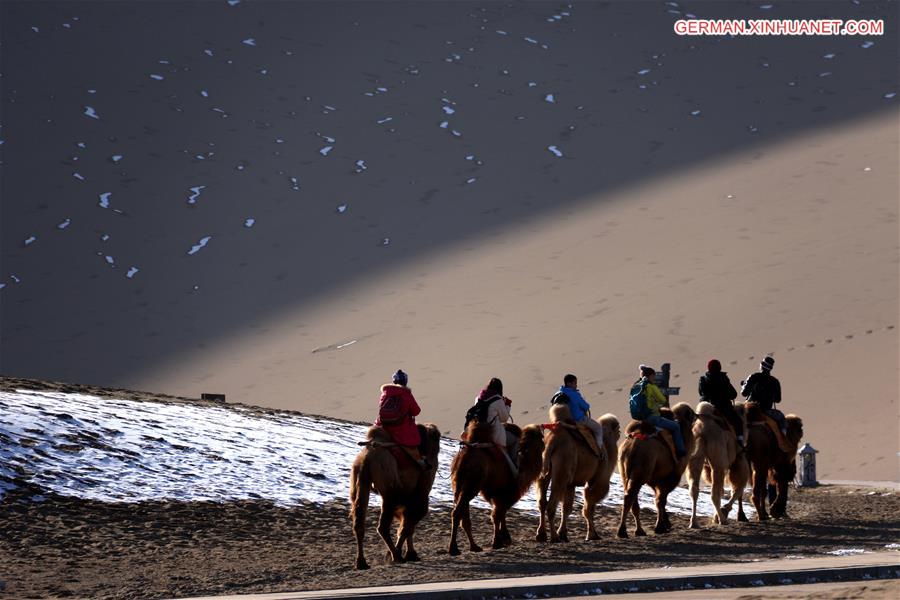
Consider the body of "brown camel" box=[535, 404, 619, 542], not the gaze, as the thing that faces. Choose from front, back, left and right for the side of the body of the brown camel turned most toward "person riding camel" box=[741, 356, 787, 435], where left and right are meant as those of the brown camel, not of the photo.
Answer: front

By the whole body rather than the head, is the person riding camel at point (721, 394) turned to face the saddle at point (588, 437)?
no

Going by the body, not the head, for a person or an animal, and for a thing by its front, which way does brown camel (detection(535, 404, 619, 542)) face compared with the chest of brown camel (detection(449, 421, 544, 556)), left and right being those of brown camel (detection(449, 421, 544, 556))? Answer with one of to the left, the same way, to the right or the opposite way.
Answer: the same way

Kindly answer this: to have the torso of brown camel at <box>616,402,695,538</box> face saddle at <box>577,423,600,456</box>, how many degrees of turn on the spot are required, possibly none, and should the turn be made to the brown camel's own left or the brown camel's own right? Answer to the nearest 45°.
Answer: approximately 180°

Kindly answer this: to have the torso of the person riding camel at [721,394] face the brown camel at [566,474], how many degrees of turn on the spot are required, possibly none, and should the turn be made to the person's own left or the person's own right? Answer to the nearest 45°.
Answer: approximately 180°

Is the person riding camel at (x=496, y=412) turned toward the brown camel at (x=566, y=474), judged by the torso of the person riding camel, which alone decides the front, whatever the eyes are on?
yes

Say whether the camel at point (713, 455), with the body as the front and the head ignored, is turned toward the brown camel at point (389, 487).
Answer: no

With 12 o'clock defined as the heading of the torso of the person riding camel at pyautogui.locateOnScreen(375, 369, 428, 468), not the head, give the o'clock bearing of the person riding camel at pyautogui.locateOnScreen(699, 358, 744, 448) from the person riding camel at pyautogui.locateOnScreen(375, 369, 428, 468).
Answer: the person riding camel at pyautogui.locateOnScreen(699, 358, 744, 448) is roughly at 12 o'clock from the person riding camel at pyautogui.locateOnScreen(375, 369, 428, 468).

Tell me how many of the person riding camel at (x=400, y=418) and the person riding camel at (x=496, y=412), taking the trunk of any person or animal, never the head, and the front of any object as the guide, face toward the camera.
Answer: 0

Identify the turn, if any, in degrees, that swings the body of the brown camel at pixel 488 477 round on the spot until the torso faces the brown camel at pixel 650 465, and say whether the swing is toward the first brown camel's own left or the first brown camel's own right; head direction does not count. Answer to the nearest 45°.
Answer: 0° — it already faces it

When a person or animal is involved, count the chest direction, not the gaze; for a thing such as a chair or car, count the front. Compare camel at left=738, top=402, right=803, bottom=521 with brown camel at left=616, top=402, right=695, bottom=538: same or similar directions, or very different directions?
same or similar directions

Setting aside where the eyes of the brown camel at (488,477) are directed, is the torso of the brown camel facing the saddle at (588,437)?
yes

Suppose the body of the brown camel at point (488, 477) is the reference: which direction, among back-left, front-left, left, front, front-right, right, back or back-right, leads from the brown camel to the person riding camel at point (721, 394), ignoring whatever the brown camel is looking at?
front

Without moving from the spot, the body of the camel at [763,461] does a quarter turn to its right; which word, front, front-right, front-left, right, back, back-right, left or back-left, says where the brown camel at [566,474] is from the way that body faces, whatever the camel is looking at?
right

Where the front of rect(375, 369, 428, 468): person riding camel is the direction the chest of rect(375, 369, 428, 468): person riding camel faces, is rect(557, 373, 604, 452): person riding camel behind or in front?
in front

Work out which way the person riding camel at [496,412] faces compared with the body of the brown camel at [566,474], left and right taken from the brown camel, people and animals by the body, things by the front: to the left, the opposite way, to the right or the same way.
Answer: the same way

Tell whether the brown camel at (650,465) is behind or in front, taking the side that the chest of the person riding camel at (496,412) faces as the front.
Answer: in front

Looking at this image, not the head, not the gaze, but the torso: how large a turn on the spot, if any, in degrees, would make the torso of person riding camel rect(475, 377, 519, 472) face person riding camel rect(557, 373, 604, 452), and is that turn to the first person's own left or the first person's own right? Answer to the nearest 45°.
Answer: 0° — they already face them

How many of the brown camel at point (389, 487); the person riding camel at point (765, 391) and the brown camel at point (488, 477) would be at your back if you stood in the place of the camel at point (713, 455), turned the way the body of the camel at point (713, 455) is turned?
2

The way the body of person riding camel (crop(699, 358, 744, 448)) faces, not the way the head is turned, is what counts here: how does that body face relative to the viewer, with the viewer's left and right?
facing away from the viewer and to the right of the viewer

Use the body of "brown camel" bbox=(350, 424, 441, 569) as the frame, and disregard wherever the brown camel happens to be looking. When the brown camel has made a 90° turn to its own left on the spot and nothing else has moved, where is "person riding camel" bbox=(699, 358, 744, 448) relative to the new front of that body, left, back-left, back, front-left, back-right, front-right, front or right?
right

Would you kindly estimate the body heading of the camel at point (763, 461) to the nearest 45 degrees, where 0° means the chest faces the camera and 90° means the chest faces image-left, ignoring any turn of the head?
approximately 225°

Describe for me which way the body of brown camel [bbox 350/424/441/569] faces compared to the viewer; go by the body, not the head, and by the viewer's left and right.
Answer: facing away from the viewer and to the right of the viewer

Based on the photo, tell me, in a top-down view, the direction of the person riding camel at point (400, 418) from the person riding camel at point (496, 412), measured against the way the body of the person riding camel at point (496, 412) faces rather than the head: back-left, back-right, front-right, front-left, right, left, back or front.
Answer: back

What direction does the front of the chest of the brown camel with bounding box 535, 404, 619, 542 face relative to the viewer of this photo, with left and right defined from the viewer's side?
facing away from the viewer and to the right of the viewer

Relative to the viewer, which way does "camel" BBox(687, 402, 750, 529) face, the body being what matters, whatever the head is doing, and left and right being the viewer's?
facing away from the viewer and to the right of the viewer
